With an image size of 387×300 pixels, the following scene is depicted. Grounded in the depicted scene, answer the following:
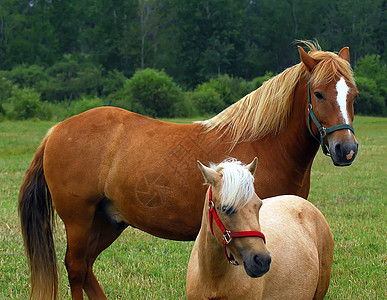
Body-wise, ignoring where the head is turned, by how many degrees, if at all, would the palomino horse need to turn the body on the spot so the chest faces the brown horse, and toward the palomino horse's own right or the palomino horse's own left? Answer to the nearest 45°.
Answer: approximately 90° to the palomino horse's own right

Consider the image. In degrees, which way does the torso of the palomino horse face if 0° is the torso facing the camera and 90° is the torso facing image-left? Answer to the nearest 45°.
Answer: approximately 45°

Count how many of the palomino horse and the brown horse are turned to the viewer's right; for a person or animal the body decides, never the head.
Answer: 1

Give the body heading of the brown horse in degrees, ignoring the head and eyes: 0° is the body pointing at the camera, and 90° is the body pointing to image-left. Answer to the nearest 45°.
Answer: approximately 270°

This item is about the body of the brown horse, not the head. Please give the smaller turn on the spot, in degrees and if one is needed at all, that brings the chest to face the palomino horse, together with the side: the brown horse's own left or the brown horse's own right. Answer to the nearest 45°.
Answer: approximately 45° to the brown horse's own right
